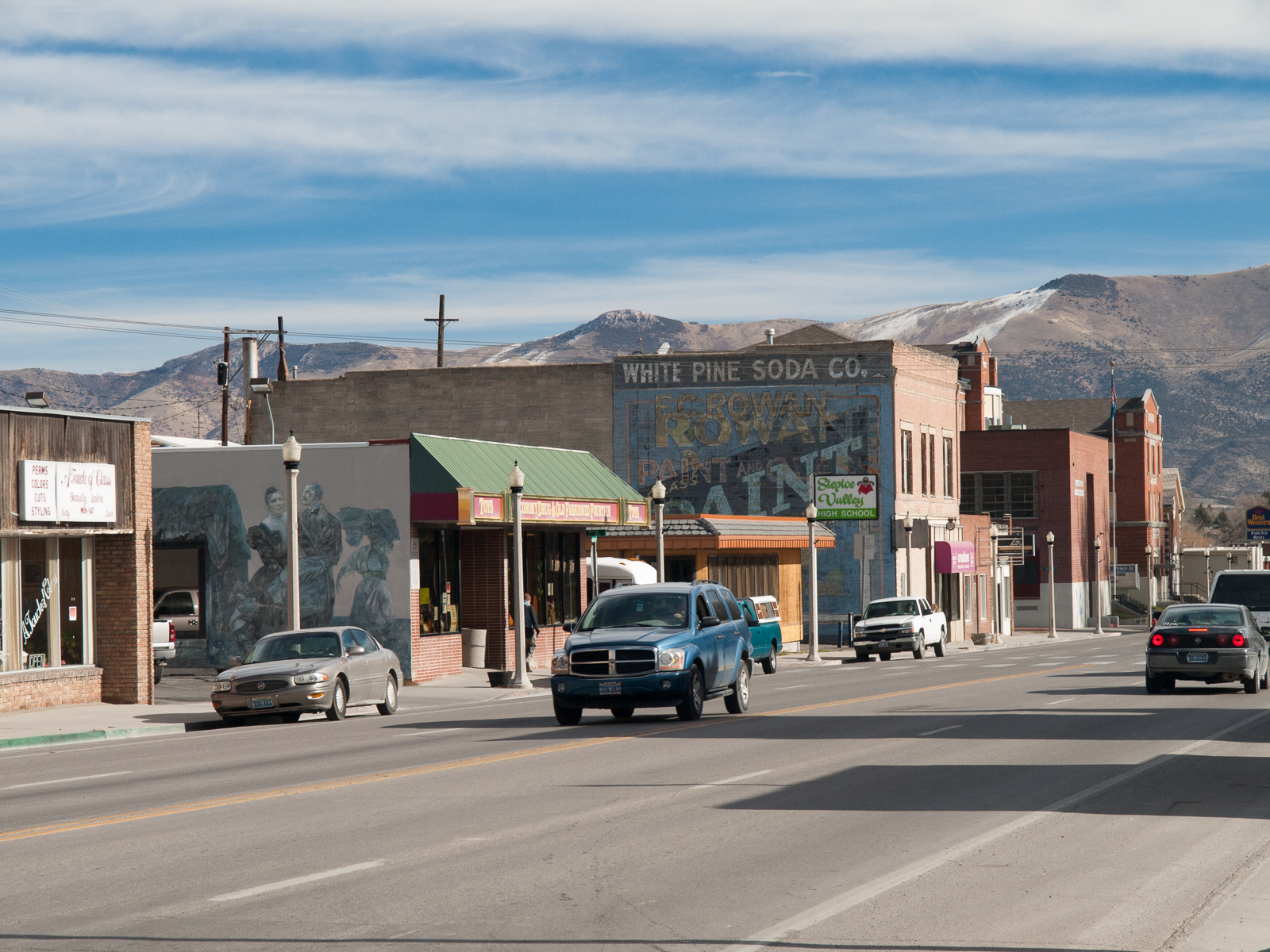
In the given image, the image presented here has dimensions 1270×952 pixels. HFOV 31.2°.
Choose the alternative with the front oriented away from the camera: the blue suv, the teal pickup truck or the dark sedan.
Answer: the dark sedan

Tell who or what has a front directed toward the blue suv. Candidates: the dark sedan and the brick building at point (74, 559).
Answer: the brick building

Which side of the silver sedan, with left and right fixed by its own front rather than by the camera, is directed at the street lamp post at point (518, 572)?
back

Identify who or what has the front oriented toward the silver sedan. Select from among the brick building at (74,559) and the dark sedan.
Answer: the brick building

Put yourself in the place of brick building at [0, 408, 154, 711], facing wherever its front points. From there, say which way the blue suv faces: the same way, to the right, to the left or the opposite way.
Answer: to the right

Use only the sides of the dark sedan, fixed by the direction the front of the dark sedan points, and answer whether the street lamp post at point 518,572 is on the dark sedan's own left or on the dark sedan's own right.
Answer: on the dark sedan's own left

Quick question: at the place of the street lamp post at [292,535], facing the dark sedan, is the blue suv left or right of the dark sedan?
right

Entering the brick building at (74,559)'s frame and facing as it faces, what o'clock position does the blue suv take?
The blue suv is roughly at 12 o'clock from the brick building.

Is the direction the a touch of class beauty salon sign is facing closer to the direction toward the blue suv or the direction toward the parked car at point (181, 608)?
the blue suv

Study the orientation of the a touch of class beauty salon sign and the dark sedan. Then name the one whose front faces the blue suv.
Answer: the a touch of class beauty salon sign

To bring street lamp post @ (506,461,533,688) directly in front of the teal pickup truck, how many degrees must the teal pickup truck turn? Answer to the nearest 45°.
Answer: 0° — it already faces it

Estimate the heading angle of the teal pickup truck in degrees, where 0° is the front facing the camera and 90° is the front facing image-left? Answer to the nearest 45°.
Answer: approximately 45°

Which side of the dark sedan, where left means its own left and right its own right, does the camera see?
back

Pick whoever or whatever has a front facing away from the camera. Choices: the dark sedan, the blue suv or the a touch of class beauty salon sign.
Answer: the dark sedan

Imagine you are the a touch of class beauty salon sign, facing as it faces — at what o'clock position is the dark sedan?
The dark sedan is roughly at 11 o'clock from a touch of class beauty salon sign.

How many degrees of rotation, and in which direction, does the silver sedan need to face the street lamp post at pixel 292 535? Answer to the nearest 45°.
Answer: approximately 135° to its right
